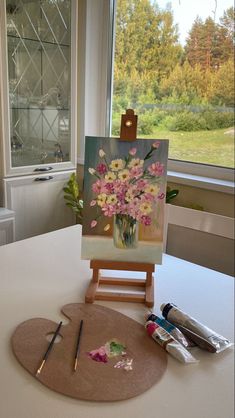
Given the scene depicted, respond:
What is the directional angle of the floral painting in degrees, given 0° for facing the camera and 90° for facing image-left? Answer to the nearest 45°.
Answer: approximately 0°

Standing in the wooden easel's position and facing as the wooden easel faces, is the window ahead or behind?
behind

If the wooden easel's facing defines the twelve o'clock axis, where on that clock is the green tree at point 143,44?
The green tree is roughly at 6 o'clock from the wooden easel.
